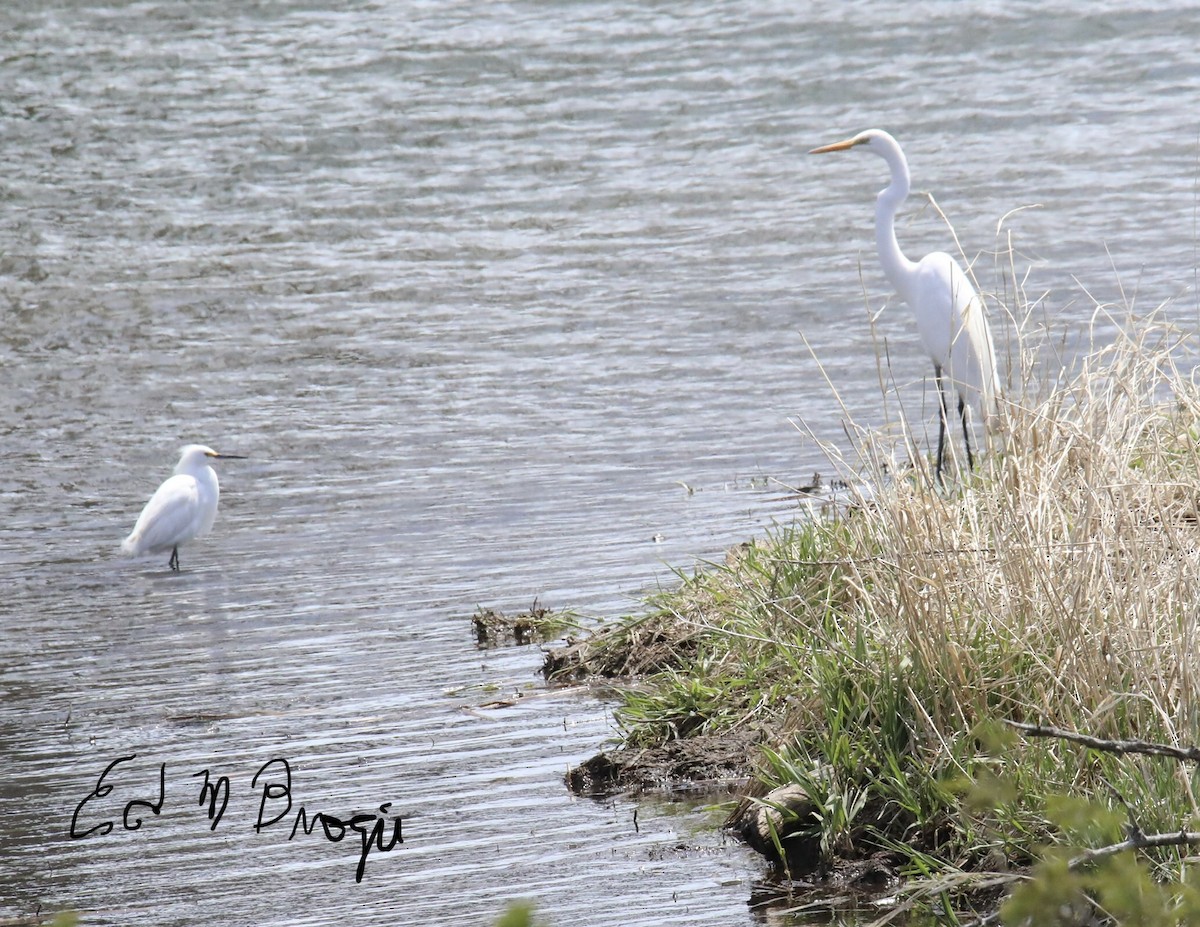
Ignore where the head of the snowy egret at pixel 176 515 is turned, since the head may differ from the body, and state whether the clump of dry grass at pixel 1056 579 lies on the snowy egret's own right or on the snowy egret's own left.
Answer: on the snowy egret's own right

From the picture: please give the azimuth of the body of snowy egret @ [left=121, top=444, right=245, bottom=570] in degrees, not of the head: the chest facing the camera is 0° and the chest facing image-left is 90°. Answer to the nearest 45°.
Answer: approximately 270°
